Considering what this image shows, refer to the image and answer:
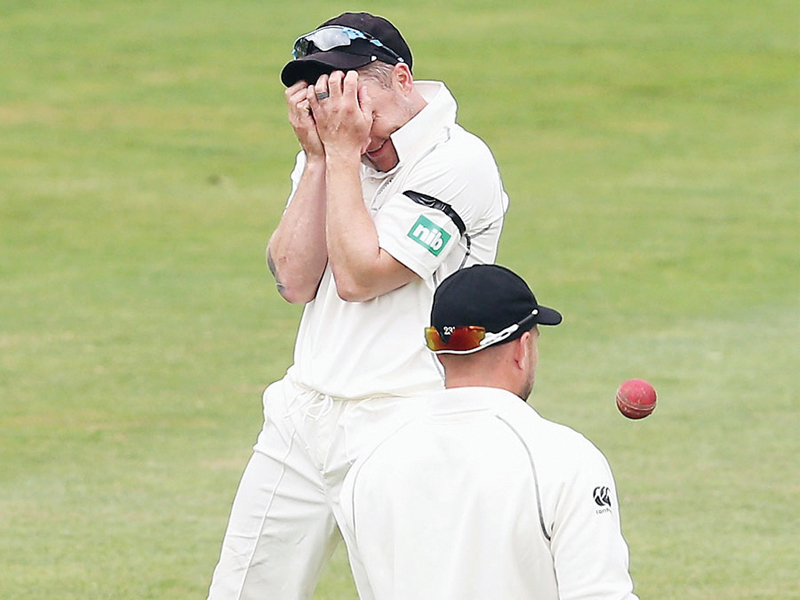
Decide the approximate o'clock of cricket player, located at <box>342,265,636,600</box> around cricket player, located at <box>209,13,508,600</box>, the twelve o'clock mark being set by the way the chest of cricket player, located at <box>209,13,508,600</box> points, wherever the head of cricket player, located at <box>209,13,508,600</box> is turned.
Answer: cricket player, located at <box>342,265,636,600</box> is roughly at 10 o'clock from cricket player, located at <box>209,13,508,600</box>.

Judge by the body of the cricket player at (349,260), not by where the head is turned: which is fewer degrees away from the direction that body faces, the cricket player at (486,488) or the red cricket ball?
the cricket player

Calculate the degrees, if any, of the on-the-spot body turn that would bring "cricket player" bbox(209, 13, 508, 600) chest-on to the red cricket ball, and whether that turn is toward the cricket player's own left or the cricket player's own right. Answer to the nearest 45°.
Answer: approximately 90° to the cricket player's own left

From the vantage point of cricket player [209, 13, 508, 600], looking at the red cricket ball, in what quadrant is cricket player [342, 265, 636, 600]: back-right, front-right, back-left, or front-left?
front-right

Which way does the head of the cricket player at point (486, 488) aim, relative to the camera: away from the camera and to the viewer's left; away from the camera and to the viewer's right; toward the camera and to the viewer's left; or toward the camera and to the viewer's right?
away from the camera and to the viewer's right

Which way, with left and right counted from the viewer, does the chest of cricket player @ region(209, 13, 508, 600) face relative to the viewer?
facing the viewer and to the left of the viewer
